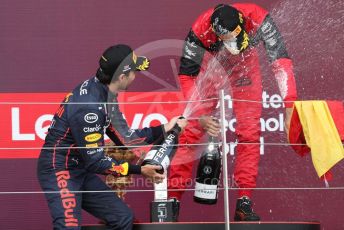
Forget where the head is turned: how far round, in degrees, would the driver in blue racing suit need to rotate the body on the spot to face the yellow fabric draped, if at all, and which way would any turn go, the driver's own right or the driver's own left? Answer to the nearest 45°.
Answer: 0° — they already face it

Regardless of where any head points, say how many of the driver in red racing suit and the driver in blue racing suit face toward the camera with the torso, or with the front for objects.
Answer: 1

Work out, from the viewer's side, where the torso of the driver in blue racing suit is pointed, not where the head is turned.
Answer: to the viewer's right

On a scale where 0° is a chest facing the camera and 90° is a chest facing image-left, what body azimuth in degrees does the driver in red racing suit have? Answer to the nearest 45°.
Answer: approximately 0°

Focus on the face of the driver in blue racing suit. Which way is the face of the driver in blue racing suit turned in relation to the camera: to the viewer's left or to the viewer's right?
to the viewer's right

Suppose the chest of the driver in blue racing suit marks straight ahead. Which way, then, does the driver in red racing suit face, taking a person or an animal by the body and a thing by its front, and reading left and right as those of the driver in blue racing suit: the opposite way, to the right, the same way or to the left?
to the right
